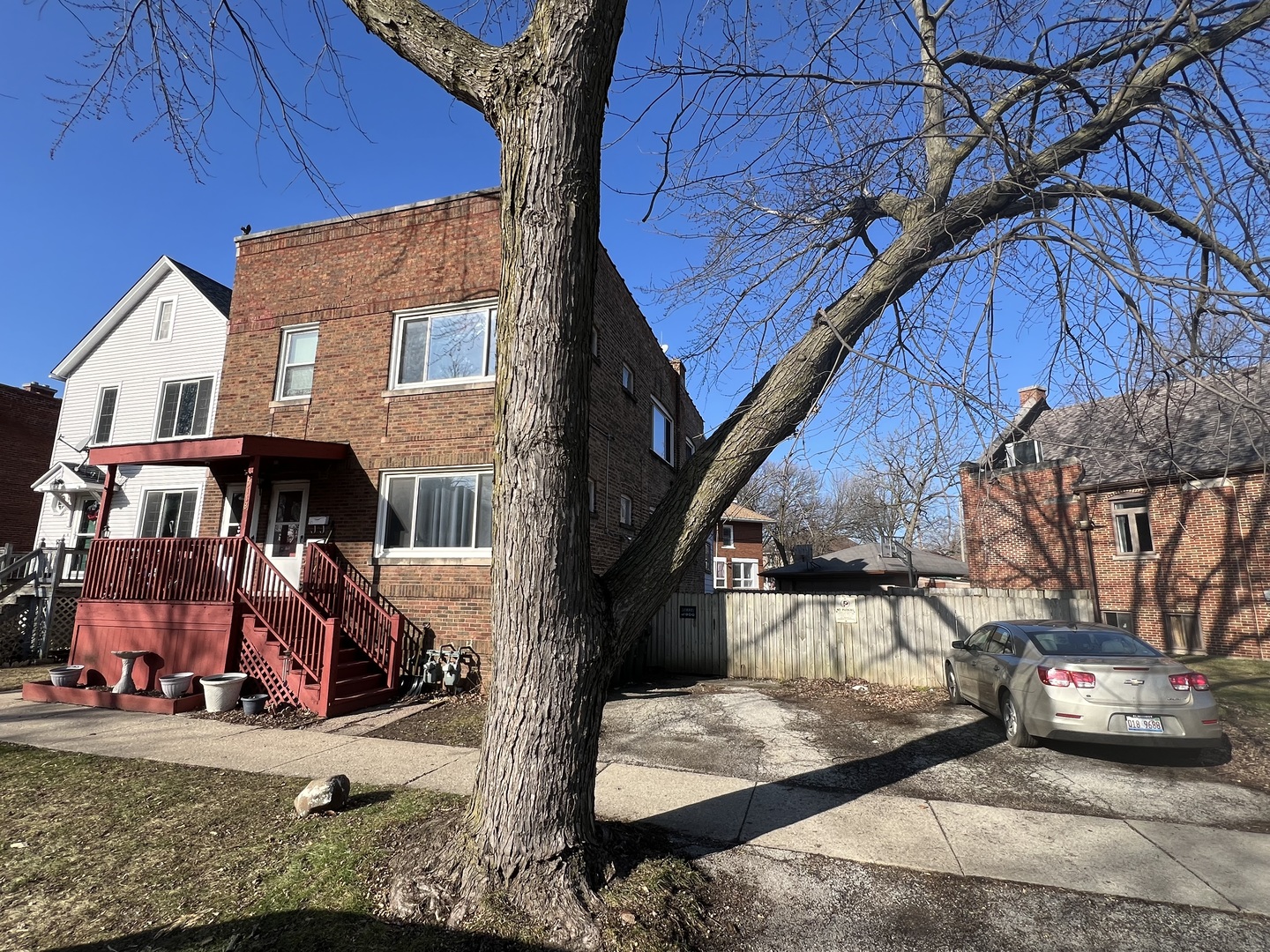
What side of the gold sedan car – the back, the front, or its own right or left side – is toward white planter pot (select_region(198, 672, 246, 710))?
left

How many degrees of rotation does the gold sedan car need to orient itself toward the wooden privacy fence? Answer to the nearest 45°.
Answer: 0° — it already faces it

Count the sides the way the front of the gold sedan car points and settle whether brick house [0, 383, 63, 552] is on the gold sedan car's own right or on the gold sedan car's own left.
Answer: on the gold sedan car's own left

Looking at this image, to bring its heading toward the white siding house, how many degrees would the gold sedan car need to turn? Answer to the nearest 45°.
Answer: approximately 45° to its left

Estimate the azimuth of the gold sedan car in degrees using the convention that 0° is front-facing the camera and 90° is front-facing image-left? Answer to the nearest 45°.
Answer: approximately 135°

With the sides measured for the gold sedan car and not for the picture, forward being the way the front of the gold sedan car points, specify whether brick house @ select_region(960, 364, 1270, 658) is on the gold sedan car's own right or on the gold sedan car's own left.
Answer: on the gold sedan car's own right

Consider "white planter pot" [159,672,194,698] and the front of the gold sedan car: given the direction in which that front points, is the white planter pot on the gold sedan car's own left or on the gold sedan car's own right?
on the gold sedan car's own left

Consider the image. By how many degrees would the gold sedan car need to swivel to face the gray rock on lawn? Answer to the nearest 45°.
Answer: approximately 90° to its left
